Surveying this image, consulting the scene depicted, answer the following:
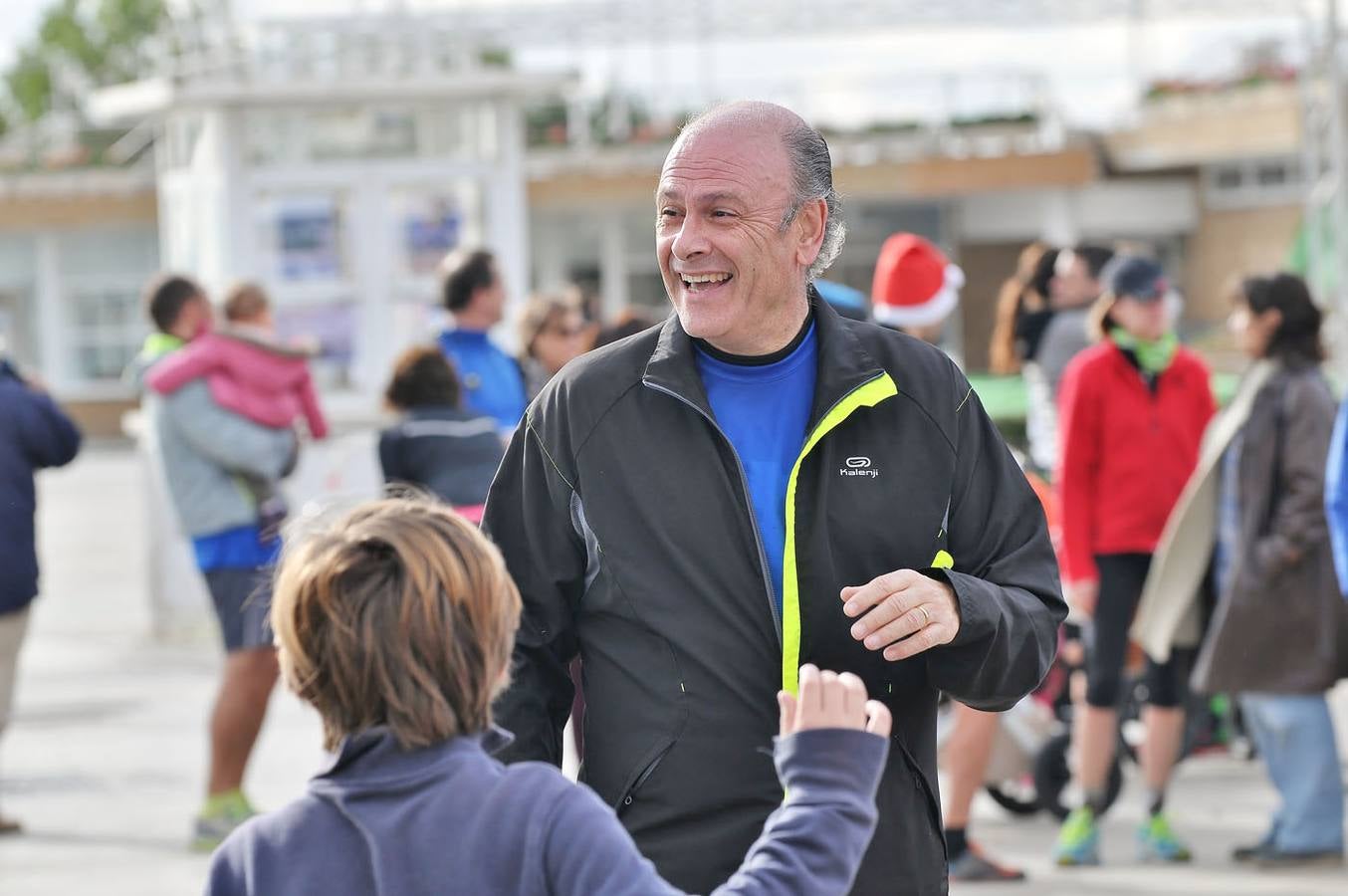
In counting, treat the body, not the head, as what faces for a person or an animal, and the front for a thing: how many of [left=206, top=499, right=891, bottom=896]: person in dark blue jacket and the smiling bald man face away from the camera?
1

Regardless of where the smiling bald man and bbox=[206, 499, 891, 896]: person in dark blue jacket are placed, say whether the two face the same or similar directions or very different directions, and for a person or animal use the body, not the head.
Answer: very different directions

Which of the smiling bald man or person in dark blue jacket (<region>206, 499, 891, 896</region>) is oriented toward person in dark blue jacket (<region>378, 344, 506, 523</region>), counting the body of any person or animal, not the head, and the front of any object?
person in dark blue jacket (<region>206, 499, 891, 896</region>)

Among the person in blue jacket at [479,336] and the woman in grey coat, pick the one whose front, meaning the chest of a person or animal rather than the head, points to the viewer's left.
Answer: the woman in grey coat

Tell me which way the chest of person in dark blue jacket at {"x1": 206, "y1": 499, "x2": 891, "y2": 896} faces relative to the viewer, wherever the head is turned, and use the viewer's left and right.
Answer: facing away from the viewer

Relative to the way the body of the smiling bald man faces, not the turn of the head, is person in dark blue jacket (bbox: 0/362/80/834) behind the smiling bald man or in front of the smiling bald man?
behind

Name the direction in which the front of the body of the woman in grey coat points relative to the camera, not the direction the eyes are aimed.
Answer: to the viewer's left

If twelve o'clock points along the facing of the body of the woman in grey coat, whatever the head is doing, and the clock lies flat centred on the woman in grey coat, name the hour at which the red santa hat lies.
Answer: The red santa hat is roughly at 12 o'clock from the woman in grey coat.
